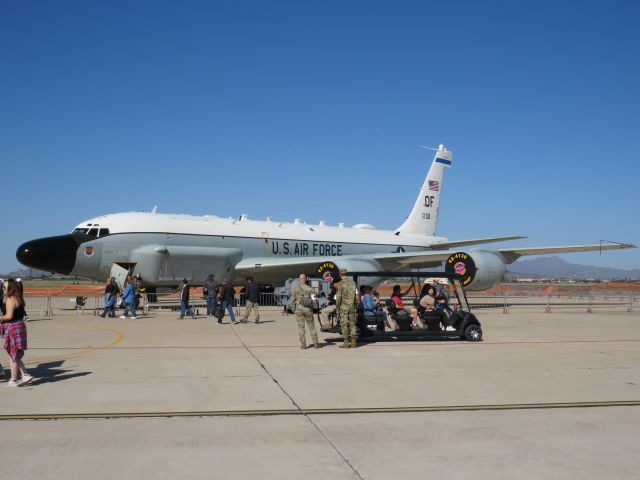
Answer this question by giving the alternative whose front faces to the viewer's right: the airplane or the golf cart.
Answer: the golf cart

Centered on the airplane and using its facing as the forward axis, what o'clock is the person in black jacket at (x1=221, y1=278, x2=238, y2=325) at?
The person in black jacket is roughly at 10 o'clock from the airplane.

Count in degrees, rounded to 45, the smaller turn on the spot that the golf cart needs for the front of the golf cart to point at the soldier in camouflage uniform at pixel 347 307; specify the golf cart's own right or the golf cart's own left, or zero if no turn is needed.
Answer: approximately 135° to the golf cart's own right

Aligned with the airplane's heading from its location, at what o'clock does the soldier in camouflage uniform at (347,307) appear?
The soldier in camouflage uniform is roughly at 10 o'clock from the airplane.

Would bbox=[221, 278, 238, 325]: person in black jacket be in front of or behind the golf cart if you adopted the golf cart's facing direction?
behind

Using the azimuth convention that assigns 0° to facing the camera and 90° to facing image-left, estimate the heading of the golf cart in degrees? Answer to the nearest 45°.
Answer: approximately 270°

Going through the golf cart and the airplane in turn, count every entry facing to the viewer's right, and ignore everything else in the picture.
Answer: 1
